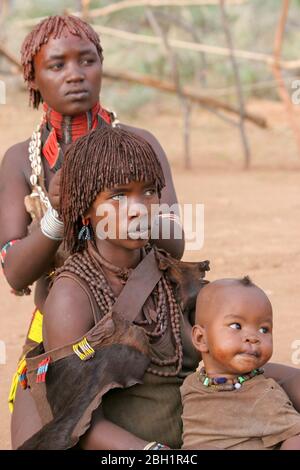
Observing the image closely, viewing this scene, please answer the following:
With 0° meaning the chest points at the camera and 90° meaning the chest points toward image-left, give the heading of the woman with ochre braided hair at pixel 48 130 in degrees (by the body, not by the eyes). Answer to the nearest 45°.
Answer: approximately 0°

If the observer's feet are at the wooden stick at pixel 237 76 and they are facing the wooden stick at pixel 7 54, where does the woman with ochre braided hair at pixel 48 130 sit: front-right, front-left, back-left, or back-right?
front-left

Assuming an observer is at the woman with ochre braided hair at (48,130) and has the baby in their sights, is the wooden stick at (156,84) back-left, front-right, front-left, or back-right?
back-left

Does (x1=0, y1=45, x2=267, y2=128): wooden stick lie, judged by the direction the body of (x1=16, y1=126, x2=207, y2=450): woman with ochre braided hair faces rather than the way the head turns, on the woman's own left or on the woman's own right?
on the woman's own left

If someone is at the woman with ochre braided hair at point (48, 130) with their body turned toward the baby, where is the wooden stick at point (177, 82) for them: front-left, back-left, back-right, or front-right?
back-left

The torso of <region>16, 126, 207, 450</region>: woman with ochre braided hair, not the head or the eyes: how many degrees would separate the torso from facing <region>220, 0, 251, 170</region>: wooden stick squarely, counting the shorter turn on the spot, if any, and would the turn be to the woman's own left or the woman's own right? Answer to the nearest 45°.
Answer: approximately 135° to the woman's own left

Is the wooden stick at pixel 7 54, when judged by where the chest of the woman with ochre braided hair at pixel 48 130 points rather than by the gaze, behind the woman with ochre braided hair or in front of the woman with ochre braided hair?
behind

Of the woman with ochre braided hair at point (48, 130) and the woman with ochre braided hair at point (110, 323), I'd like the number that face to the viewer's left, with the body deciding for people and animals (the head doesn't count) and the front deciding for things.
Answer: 0

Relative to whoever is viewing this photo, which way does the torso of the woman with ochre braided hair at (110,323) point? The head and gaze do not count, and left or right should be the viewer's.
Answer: facing the viewer and to the right of the viewer

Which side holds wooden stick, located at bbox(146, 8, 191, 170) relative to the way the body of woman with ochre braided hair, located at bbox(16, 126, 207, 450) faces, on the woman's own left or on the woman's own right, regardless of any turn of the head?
on the woman's own left

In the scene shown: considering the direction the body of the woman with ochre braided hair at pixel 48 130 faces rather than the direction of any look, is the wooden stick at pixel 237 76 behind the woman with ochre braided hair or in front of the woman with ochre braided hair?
behind
